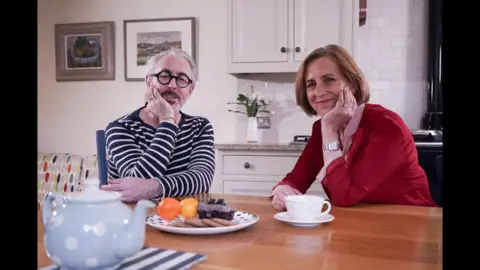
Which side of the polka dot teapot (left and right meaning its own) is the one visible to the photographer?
right

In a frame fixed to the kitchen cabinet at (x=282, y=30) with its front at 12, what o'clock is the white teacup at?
The white teacup is roughly at 12 o'clock from the kitchen cabinet.

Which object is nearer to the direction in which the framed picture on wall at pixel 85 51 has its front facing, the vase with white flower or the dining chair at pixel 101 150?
the dining chair

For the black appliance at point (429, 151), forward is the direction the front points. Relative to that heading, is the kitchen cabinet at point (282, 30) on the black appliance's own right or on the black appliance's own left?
on the black appliance's own right

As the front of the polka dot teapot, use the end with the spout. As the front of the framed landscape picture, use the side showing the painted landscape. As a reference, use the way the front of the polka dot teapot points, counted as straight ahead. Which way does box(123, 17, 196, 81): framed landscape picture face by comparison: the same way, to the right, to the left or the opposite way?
to the right

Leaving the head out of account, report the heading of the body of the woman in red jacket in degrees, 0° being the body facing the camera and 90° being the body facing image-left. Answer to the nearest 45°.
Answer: approximately 45°

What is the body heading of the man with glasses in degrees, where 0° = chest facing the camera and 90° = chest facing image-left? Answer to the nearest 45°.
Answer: approximately 0°

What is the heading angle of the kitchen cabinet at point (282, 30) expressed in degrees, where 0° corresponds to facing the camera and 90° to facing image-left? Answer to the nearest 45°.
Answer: approximately 0°

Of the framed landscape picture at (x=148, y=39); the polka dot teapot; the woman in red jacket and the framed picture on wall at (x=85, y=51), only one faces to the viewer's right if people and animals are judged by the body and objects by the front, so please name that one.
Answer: the polka dot teapot

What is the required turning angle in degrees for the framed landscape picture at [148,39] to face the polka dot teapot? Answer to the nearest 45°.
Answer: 0° — it already faces it

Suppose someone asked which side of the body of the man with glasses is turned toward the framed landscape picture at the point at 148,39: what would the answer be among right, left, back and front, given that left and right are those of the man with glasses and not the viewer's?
back
